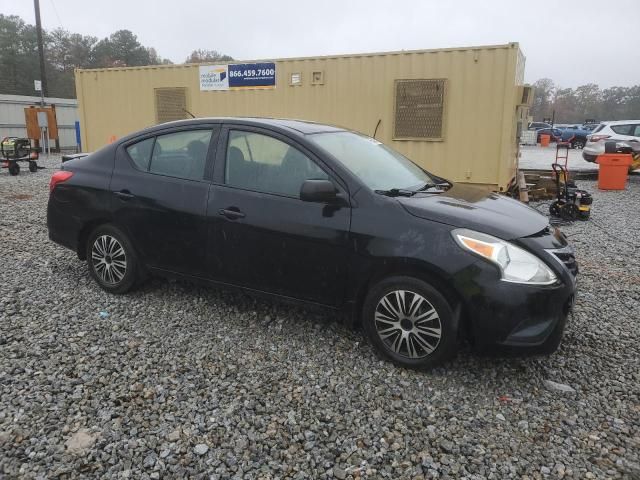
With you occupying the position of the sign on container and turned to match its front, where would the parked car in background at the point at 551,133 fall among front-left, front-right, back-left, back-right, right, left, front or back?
back-left

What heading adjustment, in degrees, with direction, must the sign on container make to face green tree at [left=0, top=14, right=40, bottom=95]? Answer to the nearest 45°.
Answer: approximately 135° to its right

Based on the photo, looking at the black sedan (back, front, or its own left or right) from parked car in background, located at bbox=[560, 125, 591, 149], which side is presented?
left

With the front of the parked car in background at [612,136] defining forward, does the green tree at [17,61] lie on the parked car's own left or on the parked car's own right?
on the parked car's own left

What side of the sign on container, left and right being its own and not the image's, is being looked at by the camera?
front

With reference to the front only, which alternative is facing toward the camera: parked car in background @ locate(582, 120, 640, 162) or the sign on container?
the sign on container

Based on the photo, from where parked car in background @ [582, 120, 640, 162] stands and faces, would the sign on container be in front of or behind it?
behind

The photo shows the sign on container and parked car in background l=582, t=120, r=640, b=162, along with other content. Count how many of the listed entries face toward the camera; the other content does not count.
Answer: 1

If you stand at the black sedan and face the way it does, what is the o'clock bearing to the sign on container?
The sign on container is roughly at 7 o'clock from the black sedan.

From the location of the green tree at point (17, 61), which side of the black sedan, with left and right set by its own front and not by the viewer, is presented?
back

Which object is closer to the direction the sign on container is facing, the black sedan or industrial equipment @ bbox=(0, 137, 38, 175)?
the black sedan

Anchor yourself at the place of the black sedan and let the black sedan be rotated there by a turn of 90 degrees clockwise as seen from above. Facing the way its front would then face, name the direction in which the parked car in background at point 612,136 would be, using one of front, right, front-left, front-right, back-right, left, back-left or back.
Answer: back

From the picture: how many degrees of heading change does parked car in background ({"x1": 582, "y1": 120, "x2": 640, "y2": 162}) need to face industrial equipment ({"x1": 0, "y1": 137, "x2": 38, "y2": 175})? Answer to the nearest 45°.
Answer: approximately 180°

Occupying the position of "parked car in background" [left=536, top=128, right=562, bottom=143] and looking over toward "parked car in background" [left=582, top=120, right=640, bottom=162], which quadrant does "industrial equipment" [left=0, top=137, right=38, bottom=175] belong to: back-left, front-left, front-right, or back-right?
front-right

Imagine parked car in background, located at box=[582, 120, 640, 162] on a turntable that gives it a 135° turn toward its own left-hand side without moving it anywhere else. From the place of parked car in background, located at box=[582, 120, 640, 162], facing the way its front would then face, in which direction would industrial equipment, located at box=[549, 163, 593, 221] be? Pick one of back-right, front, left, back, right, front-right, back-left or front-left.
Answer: left

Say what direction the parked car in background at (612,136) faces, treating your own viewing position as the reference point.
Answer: facing away from the viewer and to the right of the viewer

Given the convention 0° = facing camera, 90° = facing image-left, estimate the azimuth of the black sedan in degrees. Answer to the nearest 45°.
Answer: approximately 315°

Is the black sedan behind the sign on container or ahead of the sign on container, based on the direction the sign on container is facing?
ahead
